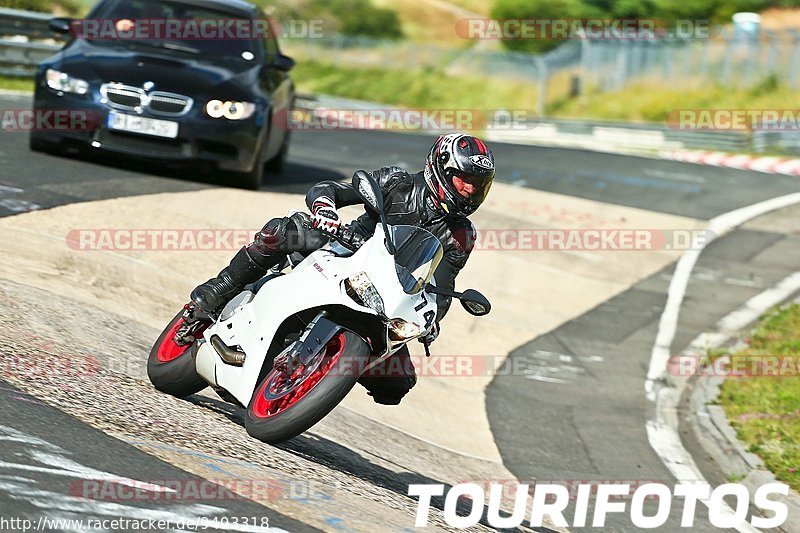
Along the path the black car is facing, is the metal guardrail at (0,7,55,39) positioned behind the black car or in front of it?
behind

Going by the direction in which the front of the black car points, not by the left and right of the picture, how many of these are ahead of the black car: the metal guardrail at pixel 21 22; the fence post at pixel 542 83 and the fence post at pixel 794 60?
0

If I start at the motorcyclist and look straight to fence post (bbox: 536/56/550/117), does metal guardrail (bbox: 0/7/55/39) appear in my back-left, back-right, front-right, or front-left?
front-left

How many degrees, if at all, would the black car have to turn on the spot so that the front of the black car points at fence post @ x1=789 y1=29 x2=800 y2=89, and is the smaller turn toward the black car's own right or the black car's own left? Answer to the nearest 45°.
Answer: approximately 135° to the black car's own left

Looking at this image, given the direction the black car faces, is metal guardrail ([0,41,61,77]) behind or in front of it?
behind

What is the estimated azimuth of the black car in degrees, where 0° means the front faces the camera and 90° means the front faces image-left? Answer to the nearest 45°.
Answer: approximately 0°

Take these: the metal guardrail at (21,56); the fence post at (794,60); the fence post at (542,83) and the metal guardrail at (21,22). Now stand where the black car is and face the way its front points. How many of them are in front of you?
0

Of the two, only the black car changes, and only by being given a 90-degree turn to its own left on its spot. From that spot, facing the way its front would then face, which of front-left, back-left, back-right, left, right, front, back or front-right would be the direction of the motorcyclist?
right

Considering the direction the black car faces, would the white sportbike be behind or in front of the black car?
in front

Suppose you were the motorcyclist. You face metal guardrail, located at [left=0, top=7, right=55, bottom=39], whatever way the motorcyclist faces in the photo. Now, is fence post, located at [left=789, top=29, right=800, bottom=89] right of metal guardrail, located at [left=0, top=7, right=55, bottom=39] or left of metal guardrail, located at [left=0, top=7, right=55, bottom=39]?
right

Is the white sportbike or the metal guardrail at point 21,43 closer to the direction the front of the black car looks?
the white sportbike

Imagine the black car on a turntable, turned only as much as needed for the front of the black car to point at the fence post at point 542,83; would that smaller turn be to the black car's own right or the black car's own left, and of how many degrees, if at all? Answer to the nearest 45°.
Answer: approximately 135° to the black car's own left

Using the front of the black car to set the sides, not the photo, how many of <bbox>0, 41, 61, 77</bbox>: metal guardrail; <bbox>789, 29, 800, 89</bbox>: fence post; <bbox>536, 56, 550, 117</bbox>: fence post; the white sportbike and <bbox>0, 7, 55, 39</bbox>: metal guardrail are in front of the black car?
1

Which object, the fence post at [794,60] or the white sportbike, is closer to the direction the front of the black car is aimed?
the white sportbike

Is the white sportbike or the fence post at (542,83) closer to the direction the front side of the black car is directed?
the white sportbike
